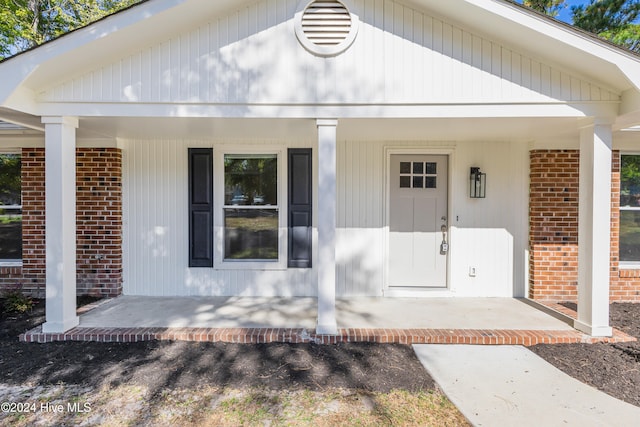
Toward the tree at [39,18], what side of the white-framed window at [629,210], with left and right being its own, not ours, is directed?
right

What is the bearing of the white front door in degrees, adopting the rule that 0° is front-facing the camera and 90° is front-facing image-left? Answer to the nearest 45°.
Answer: approximately 0°

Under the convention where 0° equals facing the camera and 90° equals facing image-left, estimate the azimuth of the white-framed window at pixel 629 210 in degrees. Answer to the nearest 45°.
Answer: approximately 0°

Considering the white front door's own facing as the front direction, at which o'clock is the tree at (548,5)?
The tree is roughly at 7 o'clock from the white front door.

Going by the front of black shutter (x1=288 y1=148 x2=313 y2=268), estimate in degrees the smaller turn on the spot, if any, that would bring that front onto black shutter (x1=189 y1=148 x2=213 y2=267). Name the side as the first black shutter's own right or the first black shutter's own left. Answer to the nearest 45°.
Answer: approximately 90° to the first black shutter's own right

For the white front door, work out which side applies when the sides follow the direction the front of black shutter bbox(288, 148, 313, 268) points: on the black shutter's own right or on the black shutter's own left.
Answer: on the black shutter's own left

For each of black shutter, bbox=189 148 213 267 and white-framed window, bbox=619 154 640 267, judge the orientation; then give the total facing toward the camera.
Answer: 2
